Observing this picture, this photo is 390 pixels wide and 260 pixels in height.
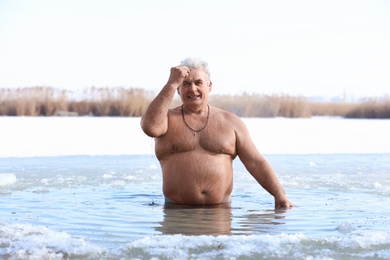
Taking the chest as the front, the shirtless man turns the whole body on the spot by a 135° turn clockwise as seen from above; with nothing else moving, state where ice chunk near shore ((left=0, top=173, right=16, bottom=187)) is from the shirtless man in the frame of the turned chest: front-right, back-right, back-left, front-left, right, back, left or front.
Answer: front

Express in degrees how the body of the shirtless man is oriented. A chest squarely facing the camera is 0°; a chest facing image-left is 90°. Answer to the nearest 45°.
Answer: approximately 0°
